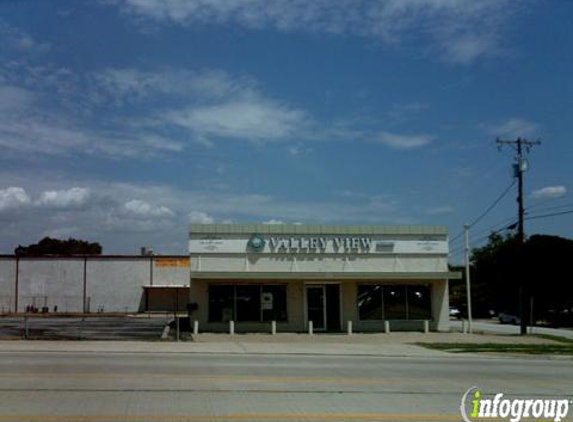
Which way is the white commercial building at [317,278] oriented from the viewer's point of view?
toward the camera
